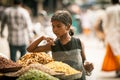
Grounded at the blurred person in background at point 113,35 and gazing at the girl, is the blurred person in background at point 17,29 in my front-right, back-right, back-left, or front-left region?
front-right

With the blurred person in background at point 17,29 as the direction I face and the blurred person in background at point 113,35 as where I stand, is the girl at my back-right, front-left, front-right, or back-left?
front-left

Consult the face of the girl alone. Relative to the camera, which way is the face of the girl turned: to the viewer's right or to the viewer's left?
to the viewer's left

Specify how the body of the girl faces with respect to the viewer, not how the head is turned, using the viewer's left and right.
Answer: facing the viewer and to the left of the viewer

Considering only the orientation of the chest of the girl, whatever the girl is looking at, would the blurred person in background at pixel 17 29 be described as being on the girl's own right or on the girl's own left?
on the girl's own right
